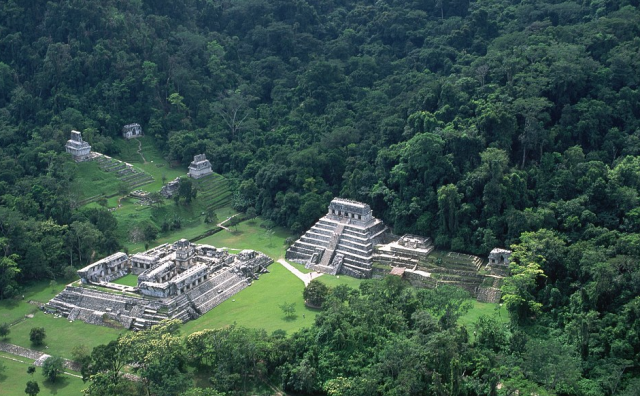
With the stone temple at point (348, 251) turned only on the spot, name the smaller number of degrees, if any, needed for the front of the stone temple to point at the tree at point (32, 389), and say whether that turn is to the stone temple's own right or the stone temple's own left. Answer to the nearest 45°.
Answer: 0° — it already faces it

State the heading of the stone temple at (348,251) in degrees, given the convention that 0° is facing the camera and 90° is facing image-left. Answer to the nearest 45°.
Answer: approximately 45°
